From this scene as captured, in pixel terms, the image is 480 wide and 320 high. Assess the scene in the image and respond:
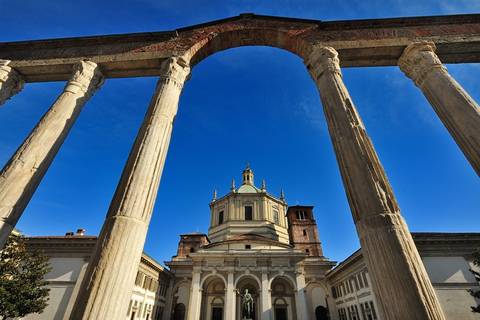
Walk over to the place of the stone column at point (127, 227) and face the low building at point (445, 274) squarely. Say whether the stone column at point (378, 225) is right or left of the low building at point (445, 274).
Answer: right

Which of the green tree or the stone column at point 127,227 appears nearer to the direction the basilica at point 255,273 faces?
the stone column

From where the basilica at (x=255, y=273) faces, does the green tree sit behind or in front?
in front

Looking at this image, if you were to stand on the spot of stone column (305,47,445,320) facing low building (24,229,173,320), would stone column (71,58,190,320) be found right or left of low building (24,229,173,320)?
left

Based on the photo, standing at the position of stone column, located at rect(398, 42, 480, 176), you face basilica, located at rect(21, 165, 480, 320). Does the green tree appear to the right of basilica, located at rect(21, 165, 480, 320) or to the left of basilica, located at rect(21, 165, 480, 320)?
left

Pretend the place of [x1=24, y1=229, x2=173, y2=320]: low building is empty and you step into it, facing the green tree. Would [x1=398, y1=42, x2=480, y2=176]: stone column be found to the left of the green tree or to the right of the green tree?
left

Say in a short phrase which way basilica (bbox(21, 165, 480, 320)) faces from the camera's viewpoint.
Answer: facing the viewer

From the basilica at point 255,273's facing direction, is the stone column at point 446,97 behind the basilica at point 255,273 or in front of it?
in front

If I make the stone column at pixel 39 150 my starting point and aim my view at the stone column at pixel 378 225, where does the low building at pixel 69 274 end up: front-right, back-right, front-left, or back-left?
back-left

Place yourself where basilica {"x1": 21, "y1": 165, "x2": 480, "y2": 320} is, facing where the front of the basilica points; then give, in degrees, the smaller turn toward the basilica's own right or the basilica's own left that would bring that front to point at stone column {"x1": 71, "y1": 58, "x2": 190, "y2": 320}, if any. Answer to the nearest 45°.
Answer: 0° — it already faces it
